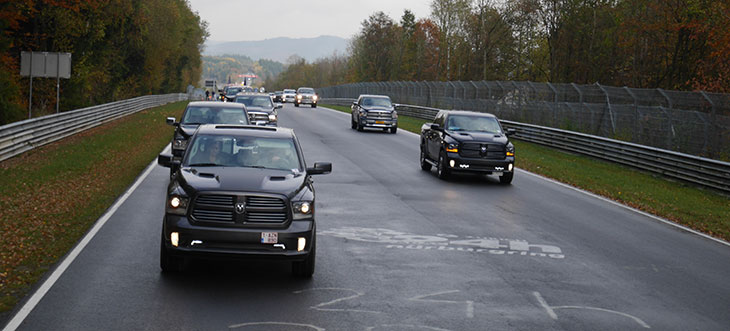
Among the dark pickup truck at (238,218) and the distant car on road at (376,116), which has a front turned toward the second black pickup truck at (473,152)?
the distant car on road

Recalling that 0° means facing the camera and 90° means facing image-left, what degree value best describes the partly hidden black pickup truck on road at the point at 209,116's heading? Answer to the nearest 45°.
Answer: approximately 0°

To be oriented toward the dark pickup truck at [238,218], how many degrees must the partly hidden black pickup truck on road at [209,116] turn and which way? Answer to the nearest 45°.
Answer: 0° — it already faces it

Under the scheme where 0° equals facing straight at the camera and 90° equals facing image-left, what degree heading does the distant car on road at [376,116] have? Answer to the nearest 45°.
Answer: approximately 0°

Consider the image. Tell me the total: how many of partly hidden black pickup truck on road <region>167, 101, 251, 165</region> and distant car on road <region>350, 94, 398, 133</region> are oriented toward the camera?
2

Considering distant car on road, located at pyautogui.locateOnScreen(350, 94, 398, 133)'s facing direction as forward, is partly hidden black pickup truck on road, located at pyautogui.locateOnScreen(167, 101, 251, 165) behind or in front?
in front

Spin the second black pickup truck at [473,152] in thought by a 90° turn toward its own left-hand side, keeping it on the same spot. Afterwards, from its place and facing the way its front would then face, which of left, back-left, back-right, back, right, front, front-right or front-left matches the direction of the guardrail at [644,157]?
front

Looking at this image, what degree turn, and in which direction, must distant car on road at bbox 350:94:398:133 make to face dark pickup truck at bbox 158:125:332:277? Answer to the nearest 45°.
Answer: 0° — it already faces it

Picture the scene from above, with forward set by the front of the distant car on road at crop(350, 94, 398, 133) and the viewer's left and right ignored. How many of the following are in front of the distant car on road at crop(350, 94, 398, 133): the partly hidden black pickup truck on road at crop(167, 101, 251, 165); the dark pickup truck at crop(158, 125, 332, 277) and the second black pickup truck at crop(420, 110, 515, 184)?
3

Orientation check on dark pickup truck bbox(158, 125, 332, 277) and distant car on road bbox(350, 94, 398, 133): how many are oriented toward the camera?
2

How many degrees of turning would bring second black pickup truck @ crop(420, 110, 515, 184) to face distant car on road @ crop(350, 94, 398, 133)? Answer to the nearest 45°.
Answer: approximately 135° to its left

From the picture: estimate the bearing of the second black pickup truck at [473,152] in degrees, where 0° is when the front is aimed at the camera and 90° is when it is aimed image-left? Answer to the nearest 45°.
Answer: approximately 315°
